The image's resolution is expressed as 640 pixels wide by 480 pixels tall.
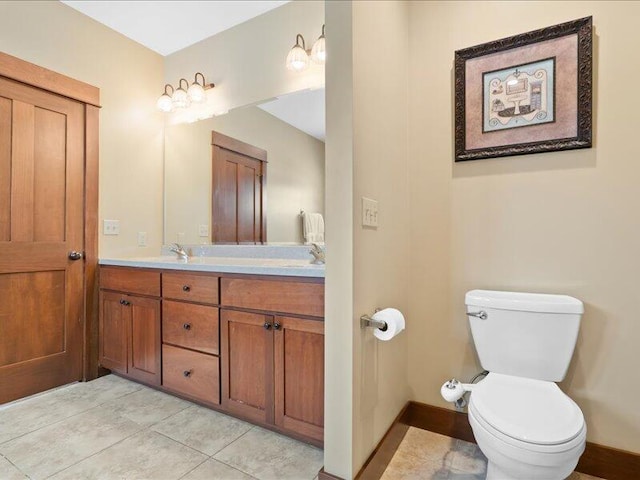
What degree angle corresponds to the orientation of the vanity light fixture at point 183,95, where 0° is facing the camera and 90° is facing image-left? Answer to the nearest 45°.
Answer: approximately 45°

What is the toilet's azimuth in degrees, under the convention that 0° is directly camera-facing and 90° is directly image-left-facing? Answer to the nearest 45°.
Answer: approximately 0°

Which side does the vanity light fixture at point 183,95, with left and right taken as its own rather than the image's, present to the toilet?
left
